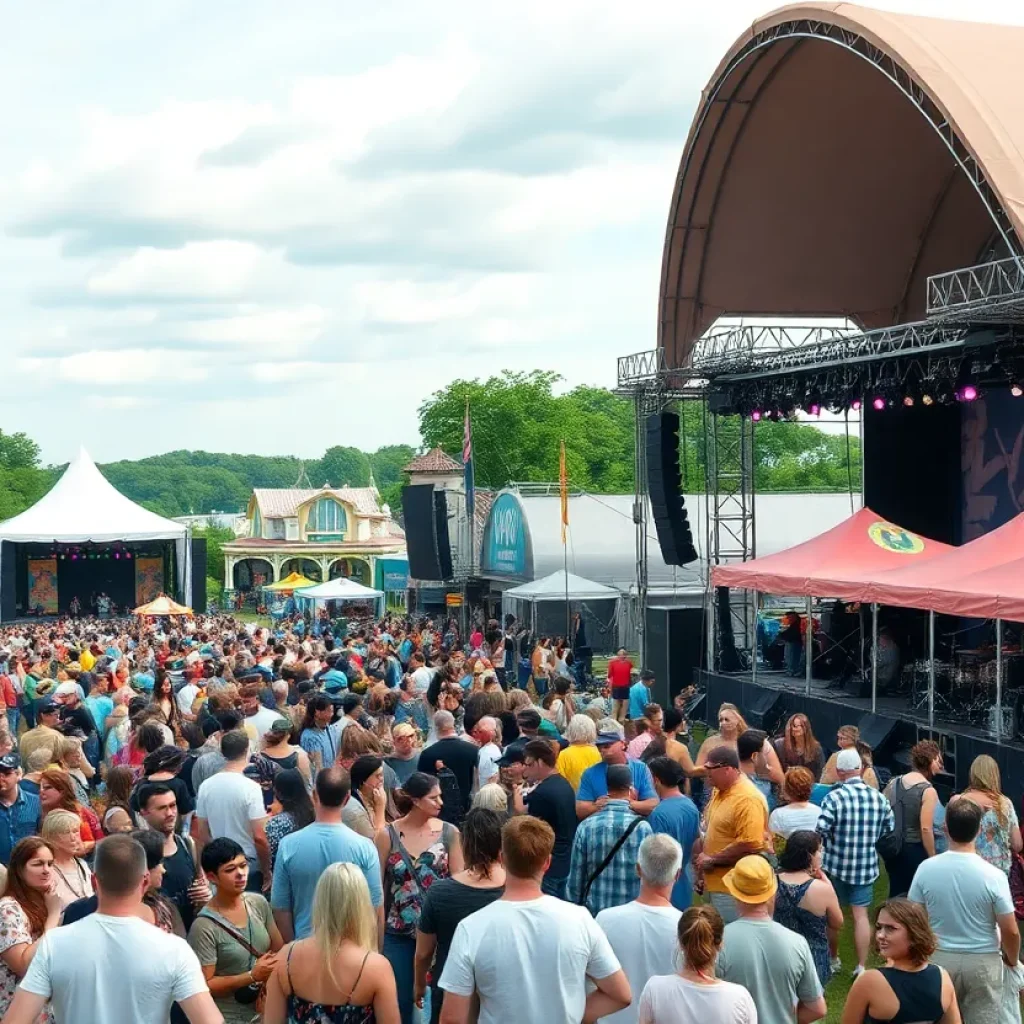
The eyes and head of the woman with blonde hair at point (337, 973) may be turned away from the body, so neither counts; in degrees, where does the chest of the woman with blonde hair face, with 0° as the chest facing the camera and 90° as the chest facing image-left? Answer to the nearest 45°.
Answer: approximately 180°

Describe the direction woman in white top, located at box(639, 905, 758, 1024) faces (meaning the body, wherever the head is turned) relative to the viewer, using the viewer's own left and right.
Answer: facing away from the viewer

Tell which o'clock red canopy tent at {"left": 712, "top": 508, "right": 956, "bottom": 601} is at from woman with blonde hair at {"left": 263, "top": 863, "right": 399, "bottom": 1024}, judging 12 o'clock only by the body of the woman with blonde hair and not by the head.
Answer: The red canopy tent is roughly at 1 o'clock from the woman with blonde hair.

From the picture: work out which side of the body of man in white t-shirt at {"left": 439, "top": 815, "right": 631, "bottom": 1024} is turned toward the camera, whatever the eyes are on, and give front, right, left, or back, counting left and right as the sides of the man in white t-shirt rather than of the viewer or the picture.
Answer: back

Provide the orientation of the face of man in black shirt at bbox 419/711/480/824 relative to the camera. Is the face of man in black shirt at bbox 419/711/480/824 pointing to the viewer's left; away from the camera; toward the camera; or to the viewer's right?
away from the camera

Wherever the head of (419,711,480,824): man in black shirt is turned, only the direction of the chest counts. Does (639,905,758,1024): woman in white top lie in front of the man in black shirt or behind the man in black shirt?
behind

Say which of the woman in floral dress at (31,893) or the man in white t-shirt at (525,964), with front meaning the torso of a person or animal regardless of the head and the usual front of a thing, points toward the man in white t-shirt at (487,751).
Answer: the man in white t-shirt at (525,964)

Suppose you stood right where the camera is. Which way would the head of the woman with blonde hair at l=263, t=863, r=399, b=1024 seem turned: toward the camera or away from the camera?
away from the camera

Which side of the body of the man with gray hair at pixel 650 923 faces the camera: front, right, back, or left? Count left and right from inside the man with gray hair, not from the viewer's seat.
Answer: back

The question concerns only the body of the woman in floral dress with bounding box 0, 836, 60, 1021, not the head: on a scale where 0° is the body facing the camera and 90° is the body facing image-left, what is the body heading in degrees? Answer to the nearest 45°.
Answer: approximately 315°

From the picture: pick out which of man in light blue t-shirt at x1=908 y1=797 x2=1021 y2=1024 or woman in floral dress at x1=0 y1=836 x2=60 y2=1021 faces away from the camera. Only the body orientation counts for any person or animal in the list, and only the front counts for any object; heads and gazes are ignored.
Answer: the man in light blue t-shirt
